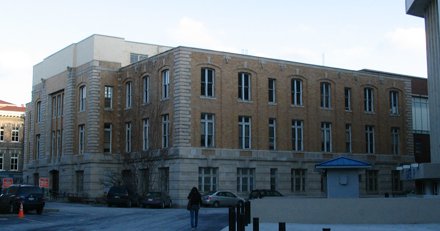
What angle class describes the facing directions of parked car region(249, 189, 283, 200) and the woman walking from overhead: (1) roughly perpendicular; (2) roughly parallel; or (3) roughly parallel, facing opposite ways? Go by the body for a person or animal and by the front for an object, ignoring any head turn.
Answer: roughly perpendicular

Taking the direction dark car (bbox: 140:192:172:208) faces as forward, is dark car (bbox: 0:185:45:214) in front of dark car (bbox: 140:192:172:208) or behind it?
in front

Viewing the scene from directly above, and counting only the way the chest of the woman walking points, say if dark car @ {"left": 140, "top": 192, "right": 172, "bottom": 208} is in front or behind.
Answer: in front

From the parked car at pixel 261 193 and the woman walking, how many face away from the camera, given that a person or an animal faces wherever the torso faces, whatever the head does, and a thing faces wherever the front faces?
1

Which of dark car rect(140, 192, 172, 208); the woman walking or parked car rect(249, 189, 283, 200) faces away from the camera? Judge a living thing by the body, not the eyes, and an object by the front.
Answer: the woman walking

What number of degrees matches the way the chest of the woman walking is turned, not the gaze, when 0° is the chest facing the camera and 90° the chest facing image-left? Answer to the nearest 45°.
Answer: approximately 180°

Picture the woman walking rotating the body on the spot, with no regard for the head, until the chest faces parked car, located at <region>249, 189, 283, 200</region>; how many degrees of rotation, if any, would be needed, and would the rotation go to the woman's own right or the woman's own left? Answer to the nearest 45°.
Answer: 0° — they already face it
